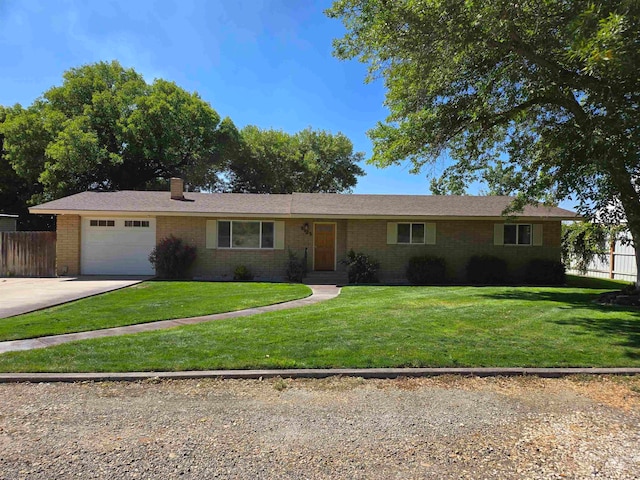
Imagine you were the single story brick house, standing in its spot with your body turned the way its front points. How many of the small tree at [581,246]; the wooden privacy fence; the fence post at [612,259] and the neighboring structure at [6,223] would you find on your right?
2

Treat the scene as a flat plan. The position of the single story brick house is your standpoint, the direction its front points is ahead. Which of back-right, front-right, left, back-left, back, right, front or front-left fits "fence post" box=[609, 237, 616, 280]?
left

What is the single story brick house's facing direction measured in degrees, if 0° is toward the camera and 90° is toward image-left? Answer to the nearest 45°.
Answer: approximately 0°

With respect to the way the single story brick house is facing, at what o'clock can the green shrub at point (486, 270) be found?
The green shrub is roughly at 9 o'clock from the single story brick house.

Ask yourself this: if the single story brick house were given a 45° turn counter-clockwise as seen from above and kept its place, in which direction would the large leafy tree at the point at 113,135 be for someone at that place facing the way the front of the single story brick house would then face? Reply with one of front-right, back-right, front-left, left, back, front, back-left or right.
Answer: back

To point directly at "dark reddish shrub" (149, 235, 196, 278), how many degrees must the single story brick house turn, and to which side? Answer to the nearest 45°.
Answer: approximately 90° to its right

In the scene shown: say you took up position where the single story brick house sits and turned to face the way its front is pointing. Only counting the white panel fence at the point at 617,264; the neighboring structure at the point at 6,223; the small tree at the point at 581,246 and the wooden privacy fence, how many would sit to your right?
2

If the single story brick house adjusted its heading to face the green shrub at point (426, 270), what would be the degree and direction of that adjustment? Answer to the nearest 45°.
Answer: approximately 90° to its left

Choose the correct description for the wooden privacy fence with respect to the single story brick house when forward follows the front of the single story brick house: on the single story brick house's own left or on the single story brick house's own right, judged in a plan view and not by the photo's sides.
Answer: on the single story brick house's own right

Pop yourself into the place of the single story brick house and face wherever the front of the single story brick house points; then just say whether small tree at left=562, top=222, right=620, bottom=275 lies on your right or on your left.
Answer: on your left

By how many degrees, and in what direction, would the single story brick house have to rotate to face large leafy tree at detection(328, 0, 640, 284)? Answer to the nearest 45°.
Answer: approximately 45° to its left

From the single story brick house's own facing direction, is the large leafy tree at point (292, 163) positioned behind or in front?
behind

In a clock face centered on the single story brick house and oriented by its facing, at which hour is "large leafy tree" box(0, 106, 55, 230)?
The large leafy tree is roughly at 4 o'clock from the single story brick house.
